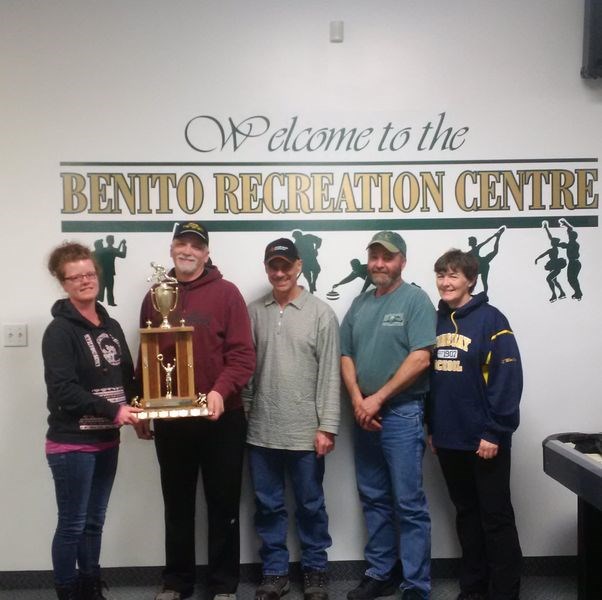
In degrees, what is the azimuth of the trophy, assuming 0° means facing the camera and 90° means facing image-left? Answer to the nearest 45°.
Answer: approximately 0°

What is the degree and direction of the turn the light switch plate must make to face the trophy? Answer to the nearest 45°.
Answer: approximately 45° to its left

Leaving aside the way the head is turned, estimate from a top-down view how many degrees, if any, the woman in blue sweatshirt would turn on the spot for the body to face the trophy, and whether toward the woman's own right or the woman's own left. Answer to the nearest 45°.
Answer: approximately 45° to the woman's own right

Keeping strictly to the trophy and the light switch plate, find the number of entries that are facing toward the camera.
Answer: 2

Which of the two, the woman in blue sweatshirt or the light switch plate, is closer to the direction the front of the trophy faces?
the woman in blue sweatshirt

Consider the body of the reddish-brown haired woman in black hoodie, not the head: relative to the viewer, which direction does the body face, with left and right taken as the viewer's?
facing the viewer and to the right of the viewer

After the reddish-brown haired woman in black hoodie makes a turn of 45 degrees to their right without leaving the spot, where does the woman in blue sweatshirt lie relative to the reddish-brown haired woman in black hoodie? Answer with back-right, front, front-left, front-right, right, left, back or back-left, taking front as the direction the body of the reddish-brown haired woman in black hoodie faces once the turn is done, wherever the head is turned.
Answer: left

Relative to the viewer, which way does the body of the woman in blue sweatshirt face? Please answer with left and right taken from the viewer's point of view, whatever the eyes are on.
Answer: facing the viewer and to the left of the viewer

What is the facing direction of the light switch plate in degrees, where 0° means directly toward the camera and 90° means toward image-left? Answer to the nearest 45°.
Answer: approximately 0°

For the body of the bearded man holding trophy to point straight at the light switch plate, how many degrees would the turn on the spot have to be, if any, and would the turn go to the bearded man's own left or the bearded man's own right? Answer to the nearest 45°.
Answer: approximately 135° to the bearded man's own right

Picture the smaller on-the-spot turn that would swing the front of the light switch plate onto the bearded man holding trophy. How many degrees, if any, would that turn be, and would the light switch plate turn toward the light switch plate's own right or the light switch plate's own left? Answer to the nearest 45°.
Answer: approximately 45° to the light switch plate's own left

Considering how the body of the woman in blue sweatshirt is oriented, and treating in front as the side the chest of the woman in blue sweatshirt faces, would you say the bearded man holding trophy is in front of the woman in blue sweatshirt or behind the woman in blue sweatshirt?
in front

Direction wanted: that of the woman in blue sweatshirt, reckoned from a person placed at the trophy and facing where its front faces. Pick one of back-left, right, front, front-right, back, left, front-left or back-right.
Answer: left

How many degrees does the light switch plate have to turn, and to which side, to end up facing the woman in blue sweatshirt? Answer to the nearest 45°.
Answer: approximately 45° to its left

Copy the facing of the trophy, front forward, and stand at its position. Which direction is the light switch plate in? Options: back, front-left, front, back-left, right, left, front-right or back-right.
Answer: back-right
